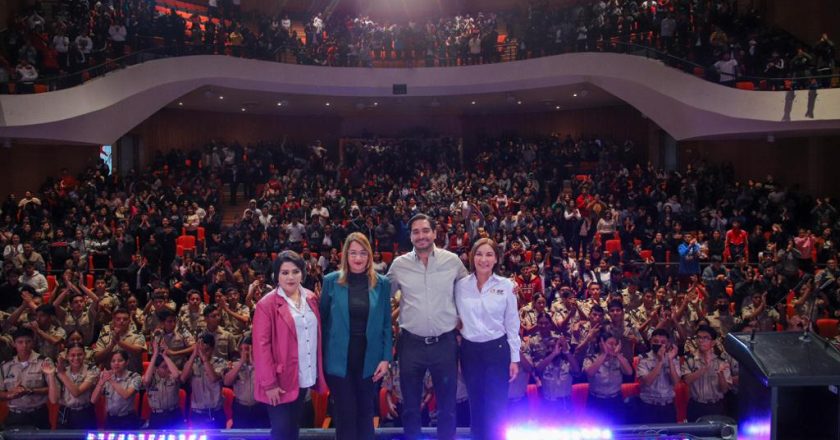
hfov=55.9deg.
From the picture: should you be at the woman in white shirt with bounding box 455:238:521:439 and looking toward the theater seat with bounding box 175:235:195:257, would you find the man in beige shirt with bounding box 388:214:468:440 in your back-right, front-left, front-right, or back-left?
front-left

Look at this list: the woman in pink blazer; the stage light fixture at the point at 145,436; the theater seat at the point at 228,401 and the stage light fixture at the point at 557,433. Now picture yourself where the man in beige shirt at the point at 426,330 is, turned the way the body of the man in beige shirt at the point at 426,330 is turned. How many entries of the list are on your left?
1

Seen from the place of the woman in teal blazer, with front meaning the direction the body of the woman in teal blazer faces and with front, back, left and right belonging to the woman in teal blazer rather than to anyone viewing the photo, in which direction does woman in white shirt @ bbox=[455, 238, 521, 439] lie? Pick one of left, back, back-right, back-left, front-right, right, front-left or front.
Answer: left

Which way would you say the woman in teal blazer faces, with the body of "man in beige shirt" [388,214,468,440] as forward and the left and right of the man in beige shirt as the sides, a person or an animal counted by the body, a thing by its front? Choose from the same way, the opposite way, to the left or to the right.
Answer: the same way

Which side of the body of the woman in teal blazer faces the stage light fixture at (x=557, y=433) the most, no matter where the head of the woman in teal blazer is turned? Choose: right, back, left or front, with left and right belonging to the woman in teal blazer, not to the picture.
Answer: left

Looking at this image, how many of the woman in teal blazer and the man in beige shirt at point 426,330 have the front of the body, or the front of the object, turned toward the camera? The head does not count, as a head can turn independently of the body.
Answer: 2

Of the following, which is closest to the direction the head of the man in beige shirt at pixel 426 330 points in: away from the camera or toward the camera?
toward the camera

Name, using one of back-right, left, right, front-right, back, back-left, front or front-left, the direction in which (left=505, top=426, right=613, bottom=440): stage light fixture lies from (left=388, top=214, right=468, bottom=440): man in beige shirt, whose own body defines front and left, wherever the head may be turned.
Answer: left

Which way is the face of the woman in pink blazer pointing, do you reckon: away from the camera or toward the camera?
toward the camera

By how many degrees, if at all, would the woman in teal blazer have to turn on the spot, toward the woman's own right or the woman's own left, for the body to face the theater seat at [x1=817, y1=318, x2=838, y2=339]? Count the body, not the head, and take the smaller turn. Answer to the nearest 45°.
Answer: approximately 135° to the woman's own left

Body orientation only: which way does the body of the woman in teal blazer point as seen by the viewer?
toward the camera
